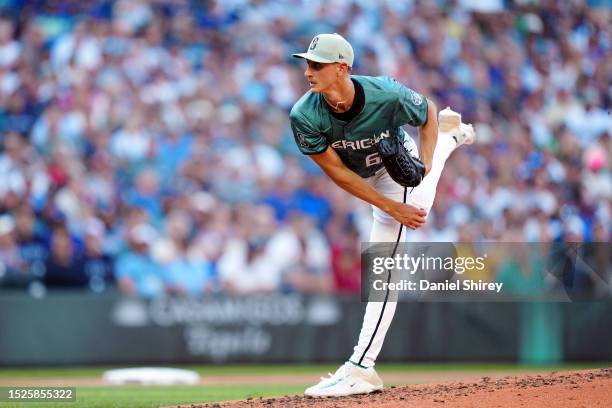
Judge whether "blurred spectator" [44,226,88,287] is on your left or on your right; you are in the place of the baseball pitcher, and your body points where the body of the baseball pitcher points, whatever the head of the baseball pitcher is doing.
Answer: on your right

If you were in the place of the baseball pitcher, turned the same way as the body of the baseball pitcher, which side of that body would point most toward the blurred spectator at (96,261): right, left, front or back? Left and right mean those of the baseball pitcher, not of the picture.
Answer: right

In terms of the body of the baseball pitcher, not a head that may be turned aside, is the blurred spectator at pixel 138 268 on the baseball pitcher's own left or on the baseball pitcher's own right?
on the baseball pitcher's own right

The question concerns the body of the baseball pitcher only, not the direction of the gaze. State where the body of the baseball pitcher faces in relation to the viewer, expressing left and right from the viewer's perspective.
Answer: facing the viewer and to the left of the viewer
